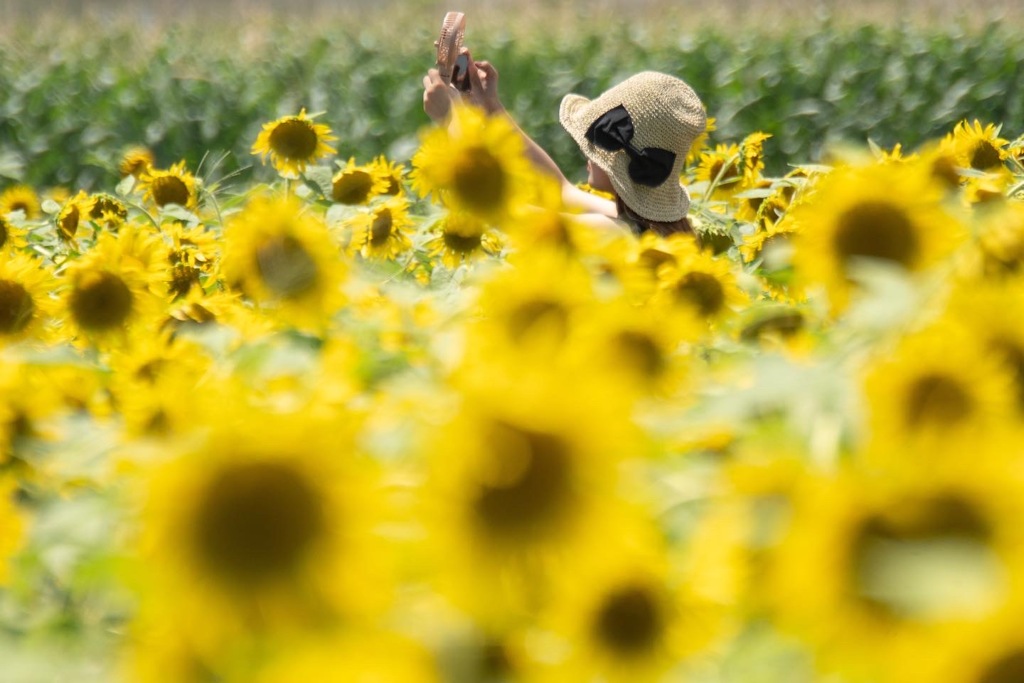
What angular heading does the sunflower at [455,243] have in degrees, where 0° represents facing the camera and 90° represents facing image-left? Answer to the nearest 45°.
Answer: approximately 0°

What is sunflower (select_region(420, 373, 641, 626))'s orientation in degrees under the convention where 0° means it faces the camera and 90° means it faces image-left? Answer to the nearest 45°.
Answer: approximately 0°

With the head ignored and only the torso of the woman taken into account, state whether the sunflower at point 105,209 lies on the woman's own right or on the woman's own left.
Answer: on the woman's own left

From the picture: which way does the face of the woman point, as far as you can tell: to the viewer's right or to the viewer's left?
to the viewer's left

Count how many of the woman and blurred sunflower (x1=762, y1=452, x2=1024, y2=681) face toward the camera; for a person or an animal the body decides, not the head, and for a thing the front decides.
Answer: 1
